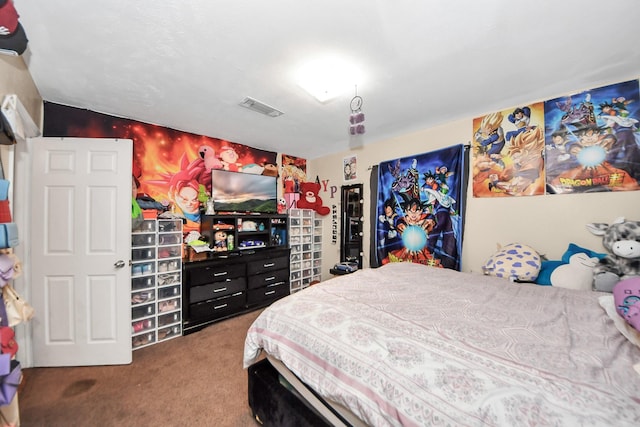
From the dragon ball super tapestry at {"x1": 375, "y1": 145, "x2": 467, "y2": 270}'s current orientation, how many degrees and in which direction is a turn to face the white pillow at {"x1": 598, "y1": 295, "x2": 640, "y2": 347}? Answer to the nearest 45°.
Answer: approximately 90° to its left

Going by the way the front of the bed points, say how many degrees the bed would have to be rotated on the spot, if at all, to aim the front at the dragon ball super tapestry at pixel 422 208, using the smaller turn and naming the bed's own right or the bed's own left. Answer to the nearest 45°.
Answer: approximately 135° to the bed's own right

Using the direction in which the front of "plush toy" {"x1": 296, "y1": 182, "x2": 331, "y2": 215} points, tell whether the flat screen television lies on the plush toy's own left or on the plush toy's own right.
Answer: on the plush toy's own right

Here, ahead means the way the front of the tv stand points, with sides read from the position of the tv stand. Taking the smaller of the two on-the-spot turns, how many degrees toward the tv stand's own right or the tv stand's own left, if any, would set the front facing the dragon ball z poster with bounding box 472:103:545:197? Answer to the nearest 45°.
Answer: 0° — it already faces it

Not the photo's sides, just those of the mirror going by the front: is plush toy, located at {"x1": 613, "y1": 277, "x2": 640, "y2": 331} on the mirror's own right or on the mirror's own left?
on the mirror's own left

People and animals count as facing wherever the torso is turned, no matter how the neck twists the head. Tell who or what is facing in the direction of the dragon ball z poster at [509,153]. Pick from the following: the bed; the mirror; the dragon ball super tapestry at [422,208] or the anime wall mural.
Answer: the anime wall mural

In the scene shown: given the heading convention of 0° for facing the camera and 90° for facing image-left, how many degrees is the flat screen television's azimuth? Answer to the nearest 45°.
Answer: approximately 315°

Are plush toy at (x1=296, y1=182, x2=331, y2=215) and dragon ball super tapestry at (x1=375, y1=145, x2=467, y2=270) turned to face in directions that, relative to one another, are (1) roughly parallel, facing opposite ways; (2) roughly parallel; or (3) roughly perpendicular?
roughly perpendicular

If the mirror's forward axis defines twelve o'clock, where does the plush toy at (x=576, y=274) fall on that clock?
The plush toy is roughly at 9 o'clock from the mirror.
